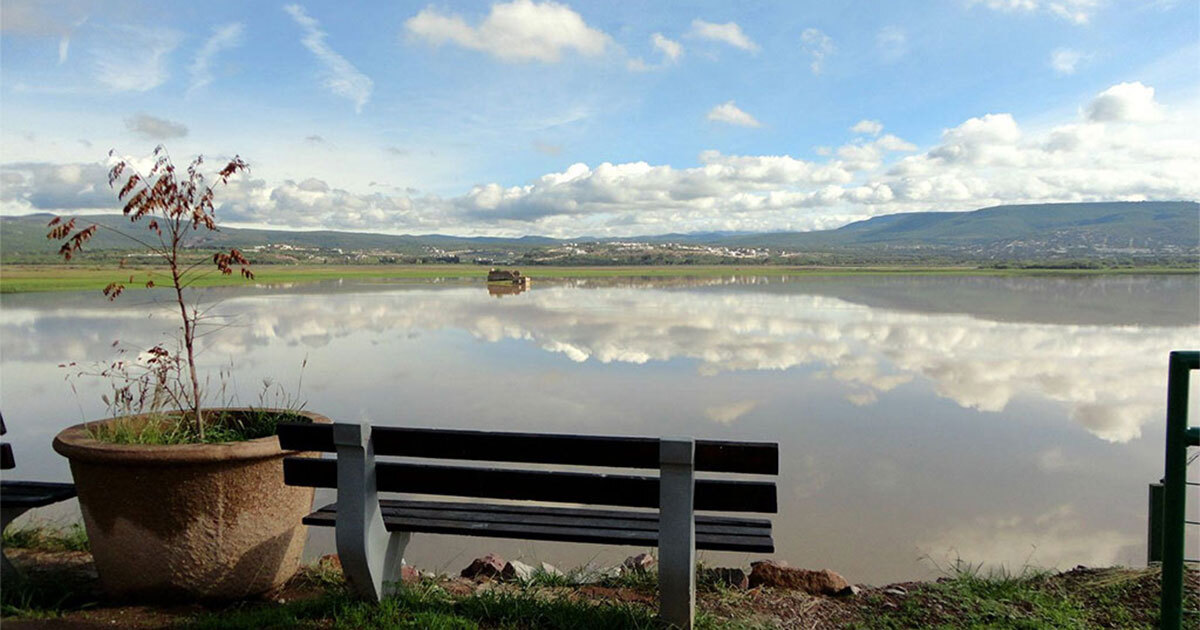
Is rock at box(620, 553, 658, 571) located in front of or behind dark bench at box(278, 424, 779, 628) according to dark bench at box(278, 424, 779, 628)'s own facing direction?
in front

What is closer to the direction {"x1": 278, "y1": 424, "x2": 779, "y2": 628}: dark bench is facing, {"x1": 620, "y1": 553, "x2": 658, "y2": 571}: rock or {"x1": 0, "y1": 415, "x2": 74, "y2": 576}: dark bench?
the rock

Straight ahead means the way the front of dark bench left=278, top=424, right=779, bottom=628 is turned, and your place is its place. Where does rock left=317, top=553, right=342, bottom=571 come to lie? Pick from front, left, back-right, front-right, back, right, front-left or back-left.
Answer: front-left

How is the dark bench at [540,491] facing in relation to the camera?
away from the camera

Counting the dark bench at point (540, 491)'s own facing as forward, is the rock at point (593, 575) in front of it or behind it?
in front

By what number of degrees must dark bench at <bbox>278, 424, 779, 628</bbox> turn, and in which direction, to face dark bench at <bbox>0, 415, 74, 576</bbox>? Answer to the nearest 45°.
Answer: approximately 90° to its left

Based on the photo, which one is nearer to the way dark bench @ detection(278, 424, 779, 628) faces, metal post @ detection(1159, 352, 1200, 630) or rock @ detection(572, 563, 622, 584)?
the rock

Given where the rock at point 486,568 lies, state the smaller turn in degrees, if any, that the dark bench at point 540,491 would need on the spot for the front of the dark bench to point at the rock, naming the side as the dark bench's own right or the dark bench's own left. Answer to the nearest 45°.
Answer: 0° — it already faces it

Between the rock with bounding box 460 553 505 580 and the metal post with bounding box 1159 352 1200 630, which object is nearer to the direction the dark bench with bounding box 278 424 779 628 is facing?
the rock

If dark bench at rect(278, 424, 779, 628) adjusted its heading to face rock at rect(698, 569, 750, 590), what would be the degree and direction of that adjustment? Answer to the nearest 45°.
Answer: approximately 45° to its right

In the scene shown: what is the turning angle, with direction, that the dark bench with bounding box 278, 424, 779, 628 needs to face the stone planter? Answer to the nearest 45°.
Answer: approximately 90° to its left
